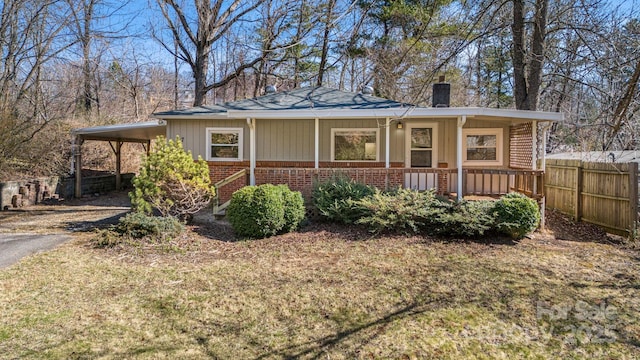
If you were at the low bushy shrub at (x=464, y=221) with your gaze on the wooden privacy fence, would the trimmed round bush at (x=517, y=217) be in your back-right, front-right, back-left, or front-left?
front-right

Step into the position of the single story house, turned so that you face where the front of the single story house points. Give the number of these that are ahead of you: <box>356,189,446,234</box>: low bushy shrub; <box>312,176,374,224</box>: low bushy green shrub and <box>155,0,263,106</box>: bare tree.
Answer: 2

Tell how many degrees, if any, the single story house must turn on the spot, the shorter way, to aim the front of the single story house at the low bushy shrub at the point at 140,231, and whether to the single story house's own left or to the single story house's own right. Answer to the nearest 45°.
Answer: approximately 45° to the single story house's own right

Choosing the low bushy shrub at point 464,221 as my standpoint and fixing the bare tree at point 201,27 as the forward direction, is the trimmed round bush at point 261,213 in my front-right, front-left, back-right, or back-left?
front-left

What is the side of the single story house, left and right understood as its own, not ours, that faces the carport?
right

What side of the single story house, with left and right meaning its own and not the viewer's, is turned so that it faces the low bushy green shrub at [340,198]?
front

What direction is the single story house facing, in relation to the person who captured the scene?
facing the viewer

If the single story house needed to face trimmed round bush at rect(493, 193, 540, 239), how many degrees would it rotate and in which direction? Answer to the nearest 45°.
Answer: approximately 45° to its left

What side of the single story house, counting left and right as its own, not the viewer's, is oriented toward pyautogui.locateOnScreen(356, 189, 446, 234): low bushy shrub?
front
